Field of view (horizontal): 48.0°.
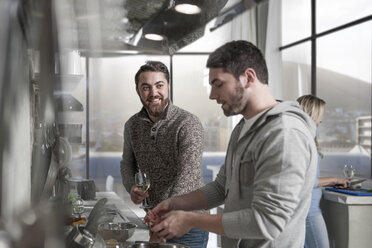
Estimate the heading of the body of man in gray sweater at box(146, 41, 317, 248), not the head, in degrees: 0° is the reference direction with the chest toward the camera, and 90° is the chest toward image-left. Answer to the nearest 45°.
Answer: approximately 90°

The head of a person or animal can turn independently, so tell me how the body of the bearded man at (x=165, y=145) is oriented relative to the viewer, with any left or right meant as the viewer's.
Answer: facing the viewer and to the left of the viewer

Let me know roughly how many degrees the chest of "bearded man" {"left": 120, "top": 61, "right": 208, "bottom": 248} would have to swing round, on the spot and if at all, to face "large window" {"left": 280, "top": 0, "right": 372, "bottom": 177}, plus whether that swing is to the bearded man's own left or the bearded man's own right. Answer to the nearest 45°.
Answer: approximately 180°

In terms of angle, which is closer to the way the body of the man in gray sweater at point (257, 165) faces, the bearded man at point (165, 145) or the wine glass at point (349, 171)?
the bearded man

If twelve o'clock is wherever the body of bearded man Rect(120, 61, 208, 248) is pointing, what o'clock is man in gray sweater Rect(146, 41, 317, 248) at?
The man in gray sweater is roughly at 10 o'clock from the bearded man.

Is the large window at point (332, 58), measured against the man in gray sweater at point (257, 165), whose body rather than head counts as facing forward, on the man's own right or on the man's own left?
on the man's own right

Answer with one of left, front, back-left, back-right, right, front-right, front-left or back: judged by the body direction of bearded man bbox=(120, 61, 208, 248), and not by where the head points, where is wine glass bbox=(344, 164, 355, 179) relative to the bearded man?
back

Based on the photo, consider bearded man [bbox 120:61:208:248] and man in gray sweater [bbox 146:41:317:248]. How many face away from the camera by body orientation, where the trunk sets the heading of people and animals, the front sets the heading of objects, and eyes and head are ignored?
0

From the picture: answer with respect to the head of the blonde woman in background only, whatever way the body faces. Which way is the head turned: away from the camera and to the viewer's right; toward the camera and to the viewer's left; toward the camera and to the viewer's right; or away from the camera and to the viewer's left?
away from the camera and to the viewer's right

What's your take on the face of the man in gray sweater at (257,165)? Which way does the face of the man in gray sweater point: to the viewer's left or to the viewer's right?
to the viewer's left
